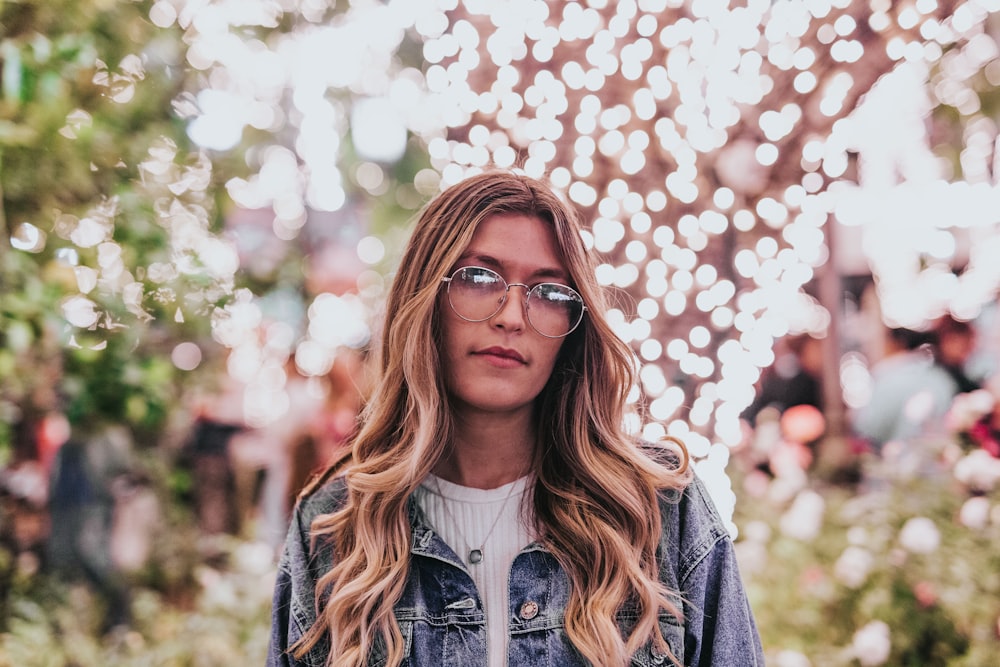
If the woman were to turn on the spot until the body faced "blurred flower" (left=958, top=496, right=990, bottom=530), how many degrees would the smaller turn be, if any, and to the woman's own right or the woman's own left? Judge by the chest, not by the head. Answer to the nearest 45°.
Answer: approximately 135° to the woman's own left

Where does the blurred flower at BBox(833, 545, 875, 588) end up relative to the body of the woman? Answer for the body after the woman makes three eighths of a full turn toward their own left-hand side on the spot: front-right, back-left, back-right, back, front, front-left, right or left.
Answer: front

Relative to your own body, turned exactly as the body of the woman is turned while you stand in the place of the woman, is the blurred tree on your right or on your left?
on your right

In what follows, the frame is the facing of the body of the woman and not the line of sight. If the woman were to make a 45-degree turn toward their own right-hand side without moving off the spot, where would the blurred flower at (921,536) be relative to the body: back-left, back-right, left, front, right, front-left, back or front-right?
back
